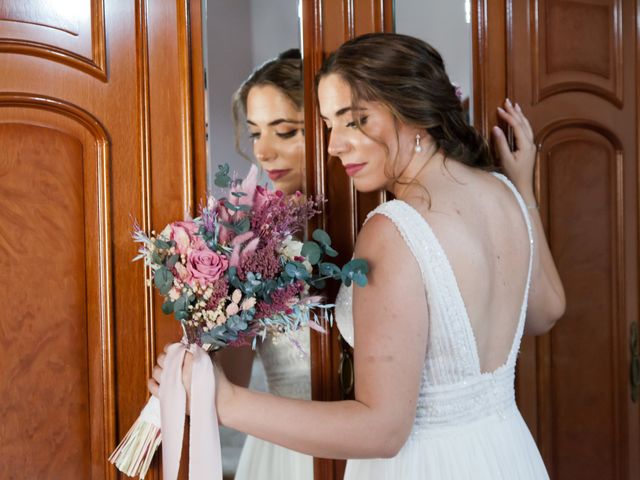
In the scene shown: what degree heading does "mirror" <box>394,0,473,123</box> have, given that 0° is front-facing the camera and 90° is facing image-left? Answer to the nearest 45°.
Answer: approximately 0°

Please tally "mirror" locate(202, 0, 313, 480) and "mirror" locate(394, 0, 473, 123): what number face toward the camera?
2

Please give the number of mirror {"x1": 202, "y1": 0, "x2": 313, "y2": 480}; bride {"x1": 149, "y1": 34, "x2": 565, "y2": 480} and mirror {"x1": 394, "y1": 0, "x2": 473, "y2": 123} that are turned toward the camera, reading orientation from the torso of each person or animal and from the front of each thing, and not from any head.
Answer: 2

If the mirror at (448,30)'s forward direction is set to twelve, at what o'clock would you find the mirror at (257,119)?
the mirror at (257,119) is roughly at 2 o'clock from the mirror at (448,30).

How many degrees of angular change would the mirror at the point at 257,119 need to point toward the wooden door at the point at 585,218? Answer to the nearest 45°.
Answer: approximately 90° to its left

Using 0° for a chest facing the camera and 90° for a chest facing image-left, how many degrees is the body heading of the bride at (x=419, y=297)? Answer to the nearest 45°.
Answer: approximately 135°

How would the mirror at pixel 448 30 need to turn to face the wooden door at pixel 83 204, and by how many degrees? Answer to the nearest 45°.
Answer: approximately 45° to its right
